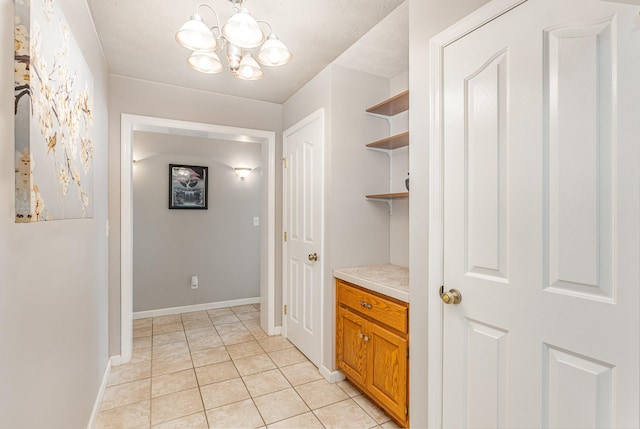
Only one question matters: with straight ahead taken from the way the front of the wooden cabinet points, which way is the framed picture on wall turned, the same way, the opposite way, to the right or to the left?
to the left

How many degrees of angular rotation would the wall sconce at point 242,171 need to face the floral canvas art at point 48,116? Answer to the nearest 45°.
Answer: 0° — it already faces it

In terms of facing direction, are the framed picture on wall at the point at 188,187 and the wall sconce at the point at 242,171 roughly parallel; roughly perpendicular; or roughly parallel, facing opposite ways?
roughly parallel

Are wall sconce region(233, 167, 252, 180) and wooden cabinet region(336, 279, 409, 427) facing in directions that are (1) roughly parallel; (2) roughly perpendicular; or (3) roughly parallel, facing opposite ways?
roughly perpendicular

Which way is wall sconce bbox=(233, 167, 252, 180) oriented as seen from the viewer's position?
toward the camera

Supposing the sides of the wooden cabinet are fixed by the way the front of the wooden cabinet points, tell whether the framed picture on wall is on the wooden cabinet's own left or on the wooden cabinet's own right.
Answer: on the wooden cabinet's own right

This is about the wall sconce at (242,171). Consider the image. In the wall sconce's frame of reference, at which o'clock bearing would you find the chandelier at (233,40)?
The chandelier is roughly at 12 o'clock from the wall sconce.

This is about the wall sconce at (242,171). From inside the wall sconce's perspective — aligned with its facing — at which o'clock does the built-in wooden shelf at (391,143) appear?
The built-in wooden shelf is roughly at 11 o'clock from the wall sconce.

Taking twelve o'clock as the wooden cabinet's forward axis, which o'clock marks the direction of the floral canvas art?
The floral canvas art is roughly at 12 o'clock from the wooden cabinet.

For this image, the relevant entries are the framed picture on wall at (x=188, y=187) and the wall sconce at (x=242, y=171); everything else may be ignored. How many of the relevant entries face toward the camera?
2

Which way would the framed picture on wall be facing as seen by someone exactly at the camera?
facing the viewer

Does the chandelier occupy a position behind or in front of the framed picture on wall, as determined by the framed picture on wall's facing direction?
in front

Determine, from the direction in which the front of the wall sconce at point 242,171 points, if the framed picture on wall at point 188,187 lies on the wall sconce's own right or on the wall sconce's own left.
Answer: on the wall sconce's own right
